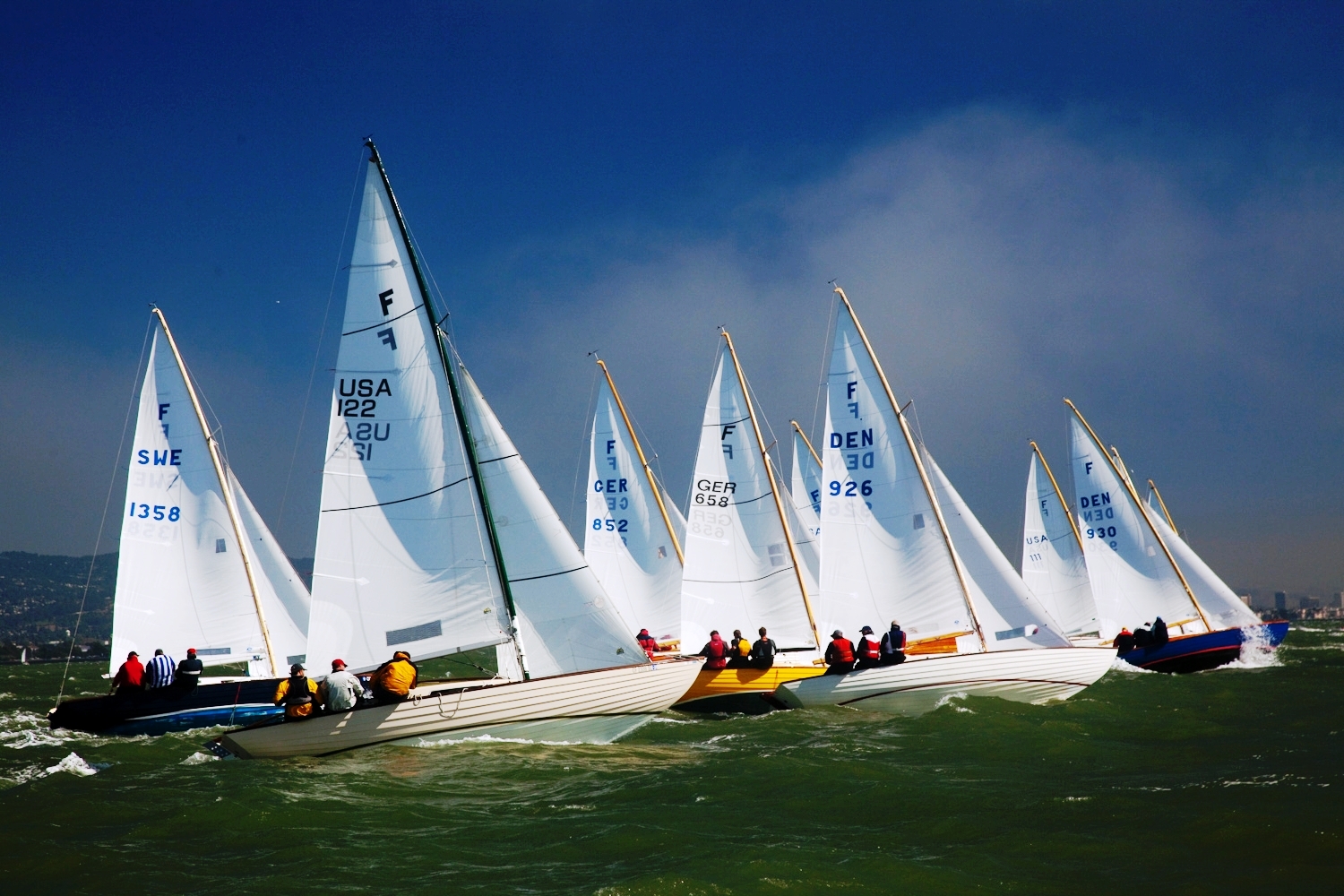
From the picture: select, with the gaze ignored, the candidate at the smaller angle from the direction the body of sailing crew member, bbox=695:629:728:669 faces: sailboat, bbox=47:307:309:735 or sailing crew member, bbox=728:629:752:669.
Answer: the sailing crew member

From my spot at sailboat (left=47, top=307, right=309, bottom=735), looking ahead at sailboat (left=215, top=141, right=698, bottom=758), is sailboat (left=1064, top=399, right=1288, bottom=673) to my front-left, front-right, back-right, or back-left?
front-left

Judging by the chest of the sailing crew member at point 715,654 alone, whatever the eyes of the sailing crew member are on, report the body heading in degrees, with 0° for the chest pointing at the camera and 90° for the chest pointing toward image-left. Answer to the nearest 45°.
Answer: approximately 180°

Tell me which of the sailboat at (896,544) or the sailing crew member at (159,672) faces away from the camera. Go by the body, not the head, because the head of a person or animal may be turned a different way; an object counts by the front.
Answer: the sailing crew member

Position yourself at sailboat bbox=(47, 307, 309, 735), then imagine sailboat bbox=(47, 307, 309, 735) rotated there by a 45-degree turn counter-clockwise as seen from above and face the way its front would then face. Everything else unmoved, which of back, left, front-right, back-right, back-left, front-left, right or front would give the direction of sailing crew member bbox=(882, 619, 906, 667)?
right

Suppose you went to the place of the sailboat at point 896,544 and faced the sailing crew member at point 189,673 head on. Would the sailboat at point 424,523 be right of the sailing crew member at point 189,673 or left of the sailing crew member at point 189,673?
left

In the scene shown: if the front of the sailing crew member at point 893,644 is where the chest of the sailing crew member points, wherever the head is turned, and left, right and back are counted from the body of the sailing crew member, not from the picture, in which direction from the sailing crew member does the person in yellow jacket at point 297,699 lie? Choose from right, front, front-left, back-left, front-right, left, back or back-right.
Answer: back-left

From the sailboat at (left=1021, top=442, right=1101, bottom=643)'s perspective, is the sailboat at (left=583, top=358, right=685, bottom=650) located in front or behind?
behind

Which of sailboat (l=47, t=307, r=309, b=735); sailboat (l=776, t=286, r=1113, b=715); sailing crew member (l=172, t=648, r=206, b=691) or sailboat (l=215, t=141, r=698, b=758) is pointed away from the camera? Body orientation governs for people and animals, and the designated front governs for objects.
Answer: the sailing crew member

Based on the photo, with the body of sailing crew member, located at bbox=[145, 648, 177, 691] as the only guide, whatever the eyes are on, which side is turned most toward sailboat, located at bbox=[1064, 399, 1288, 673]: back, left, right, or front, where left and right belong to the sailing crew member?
right

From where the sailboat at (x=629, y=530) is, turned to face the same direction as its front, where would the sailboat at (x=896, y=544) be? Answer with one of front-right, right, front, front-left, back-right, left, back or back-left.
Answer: front-right

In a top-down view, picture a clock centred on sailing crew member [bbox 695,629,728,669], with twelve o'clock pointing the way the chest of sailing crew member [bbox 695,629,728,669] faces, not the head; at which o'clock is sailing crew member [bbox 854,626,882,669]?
sailing crew member [bbox 854,626,882,669] is roughly at 3 o'clock from sailing crew member [bbox 695,629,728,669].

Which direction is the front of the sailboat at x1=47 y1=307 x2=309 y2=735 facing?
to the viewer's right

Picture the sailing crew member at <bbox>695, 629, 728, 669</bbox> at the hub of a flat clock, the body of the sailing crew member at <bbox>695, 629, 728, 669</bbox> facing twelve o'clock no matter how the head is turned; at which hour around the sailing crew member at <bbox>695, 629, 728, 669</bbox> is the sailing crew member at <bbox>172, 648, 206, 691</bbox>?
the sailing crew member at <bbox>172, 648, 206, 691</bbox> is roughly at 9 o'clock from the sailing crew member at <bbox>695, 629, 728, 669</bbox>.

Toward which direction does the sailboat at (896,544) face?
to the viewer's right

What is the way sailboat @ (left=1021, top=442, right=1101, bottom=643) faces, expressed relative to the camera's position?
facing to the right of the viewer

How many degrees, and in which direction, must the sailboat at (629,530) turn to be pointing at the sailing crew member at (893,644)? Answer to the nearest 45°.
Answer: approximately 45° to its right

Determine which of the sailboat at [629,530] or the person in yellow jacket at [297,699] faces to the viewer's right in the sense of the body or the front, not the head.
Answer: the sailboat
